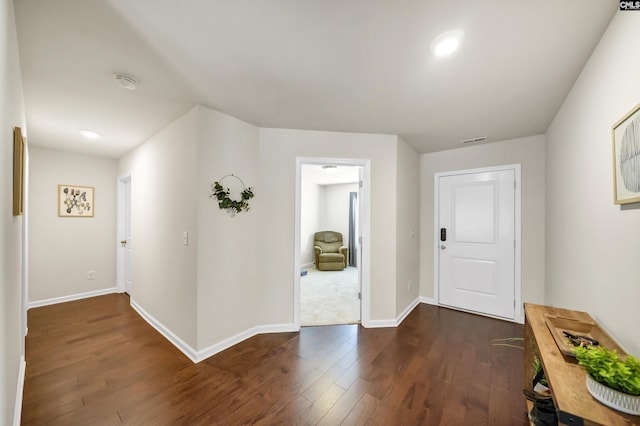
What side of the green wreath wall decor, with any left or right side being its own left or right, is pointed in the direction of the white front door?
left

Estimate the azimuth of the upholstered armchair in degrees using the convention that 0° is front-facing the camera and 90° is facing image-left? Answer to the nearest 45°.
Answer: approximately 0°

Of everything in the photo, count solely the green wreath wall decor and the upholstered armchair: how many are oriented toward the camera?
2

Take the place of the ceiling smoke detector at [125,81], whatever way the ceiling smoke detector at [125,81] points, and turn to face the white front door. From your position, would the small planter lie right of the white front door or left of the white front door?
right

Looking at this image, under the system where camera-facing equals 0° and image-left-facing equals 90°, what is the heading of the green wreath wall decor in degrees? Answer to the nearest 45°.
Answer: approximately 0°

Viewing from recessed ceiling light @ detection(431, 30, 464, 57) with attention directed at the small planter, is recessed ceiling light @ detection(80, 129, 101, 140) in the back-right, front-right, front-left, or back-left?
back-right

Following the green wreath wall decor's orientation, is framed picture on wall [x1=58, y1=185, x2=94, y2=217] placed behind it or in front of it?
behind

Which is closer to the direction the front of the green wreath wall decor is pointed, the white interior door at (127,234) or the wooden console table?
the wooden console table

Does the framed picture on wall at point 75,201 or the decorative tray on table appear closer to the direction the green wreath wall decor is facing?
the decorative tray on table

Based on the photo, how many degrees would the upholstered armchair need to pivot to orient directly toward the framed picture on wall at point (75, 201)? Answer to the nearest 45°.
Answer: approximately 45° to its right

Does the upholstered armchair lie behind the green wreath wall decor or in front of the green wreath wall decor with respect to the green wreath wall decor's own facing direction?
behind
